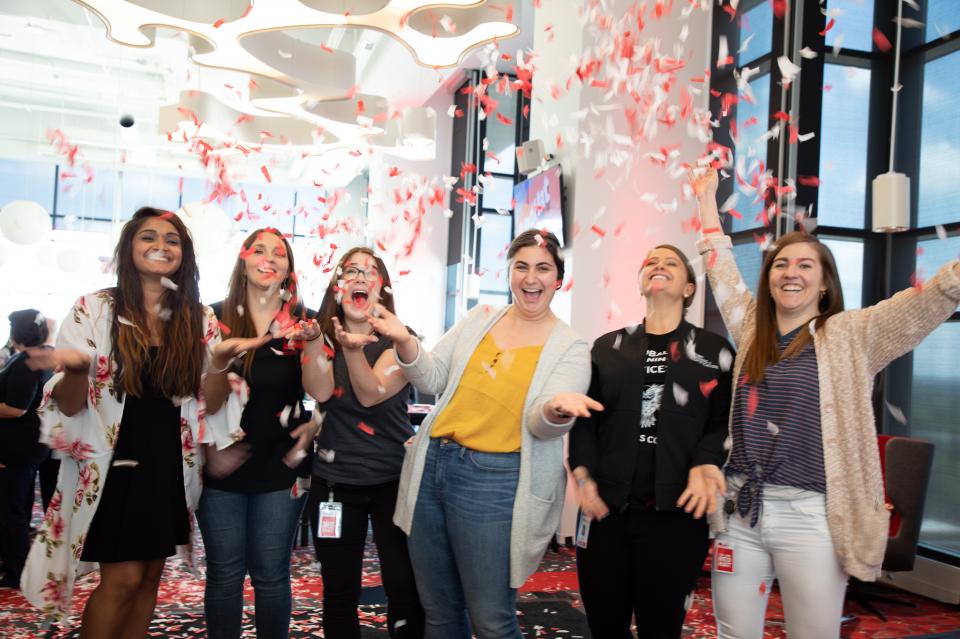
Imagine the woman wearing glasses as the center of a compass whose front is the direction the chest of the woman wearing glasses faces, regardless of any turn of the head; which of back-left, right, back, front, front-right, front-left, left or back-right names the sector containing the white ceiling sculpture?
back

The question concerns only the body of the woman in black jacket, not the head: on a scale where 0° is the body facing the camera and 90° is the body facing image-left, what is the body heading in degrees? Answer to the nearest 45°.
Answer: approximately 0°

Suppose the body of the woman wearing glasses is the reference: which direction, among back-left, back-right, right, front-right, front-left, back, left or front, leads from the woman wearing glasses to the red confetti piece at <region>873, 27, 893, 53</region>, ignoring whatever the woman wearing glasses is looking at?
back-left

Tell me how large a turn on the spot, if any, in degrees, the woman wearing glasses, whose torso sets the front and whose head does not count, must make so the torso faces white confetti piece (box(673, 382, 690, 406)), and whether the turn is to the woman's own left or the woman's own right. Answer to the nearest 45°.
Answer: approximately 90° to the woman's own left
